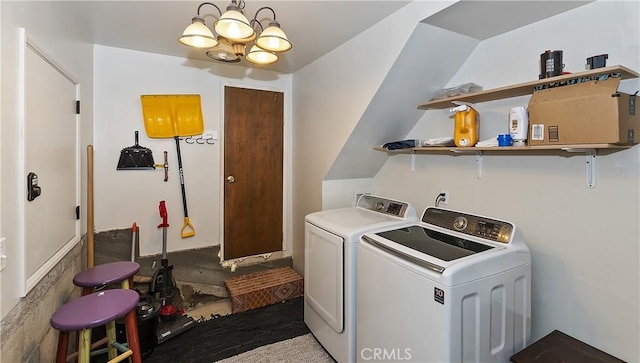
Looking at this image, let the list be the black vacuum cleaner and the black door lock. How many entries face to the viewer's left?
0

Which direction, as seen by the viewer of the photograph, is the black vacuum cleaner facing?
facing the viewer and to the right of the viewer

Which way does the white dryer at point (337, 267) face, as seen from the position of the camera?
facing the viewer and to the left of the viewer

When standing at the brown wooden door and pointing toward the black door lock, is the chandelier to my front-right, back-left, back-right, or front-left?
front-left

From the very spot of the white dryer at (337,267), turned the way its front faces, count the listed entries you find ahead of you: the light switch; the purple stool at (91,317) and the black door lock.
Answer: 3

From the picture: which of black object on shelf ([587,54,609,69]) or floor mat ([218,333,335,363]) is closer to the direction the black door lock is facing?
the black object on shelf

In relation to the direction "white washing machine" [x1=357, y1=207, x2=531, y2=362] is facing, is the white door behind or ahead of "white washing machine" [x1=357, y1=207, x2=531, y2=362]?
ahead
